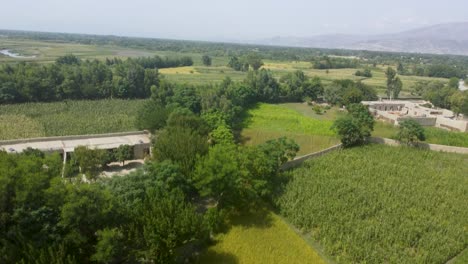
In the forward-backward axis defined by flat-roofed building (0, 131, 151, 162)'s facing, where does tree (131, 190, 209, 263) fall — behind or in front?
in front

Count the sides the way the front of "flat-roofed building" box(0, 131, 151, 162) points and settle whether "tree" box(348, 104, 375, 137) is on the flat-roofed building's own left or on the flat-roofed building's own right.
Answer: on the flat-roofed building's own left

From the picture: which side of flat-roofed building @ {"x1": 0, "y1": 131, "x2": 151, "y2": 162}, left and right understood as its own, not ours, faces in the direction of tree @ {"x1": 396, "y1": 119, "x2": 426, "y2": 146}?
left

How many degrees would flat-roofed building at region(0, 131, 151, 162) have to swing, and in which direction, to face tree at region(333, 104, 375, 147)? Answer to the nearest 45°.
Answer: approximately 90° to its left

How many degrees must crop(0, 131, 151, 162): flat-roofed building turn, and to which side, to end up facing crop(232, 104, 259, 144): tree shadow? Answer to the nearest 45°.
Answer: approximately 90° to its left

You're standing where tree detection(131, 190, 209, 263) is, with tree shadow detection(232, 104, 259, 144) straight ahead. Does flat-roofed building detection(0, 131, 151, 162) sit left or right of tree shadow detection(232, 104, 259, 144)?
left

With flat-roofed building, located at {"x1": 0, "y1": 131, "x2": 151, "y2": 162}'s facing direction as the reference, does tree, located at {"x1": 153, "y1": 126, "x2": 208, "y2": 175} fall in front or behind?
in front

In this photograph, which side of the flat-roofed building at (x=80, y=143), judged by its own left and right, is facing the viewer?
front

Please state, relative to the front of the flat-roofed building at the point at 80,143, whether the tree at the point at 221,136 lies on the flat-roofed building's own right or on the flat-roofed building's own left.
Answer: on the flat-roofed building's own left
